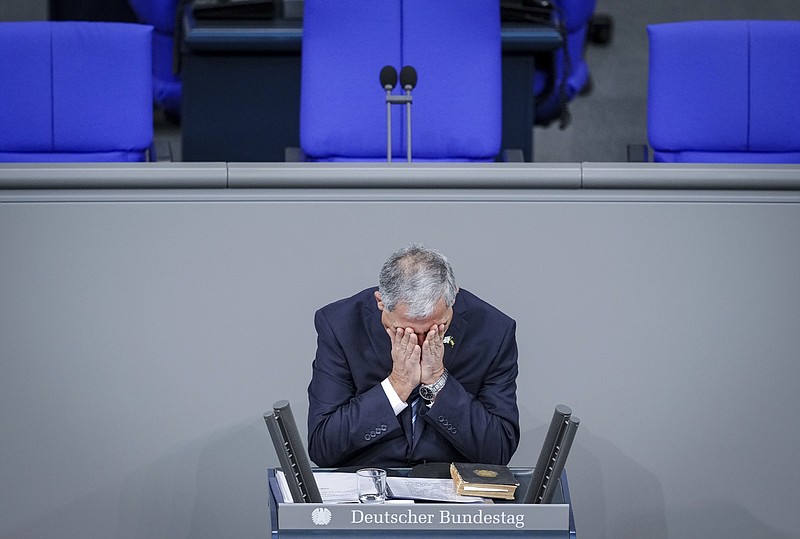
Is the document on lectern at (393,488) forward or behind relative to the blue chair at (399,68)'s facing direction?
forward

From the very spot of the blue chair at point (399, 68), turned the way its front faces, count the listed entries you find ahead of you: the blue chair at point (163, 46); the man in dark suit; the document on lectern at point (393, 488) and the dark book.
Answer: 3

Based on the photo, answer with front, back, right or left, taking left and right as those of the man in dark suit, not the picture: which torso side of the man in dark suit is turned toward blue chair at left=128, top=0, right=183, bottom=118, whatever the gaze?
back

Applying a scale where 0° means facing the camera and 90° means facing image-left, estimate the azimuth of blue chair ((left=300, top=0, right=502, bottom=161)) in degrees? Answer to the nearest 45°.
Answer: approximately 0°

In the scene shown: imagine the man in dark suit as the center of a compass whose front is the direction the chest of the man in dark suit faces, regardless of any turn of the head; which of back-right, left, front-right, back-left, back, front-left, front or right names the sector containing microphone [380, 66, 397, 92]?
back

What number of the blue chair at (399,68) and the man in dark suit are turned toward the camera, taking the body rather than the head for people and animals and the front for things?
2

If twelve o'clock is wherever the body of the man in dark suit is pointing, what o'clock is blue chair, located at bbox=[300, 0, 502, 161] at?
The blue chair is roughly at 6 o'clock from the man in dark suit.
